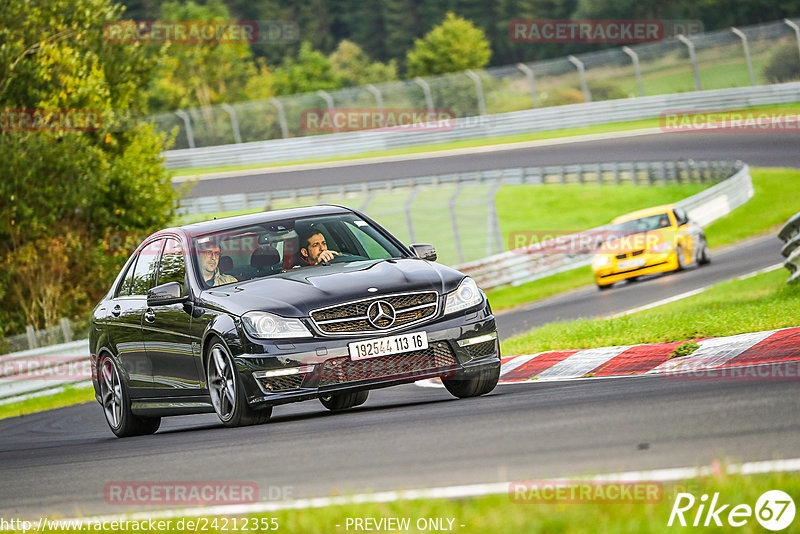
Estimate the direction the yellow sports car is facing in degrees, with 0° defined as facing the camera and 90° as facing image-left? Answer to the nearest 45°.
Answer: approximately 45°

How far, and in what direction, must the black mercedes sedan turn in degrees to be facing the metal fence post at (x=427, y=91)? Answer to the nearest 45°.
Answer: approximately 135° to its left

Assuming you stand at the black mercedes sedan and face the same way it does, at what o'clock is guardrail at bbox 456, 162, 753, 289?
The guardrail is roughly at 8 o'clock from the black mercedes sedan.

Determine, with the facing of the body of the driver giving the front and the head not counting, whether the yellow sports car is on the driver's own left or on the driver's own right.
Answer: on the driver's own left

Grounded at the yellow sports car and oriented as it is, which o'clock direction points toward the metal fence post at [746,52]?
The metal fence post is roughly at 5 o'clock from the yellow sports car.

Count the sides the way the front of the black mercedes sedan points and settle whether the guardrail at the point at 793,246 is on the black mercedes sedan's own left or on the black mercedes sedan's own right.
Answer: on the black mercedes sedan's own left

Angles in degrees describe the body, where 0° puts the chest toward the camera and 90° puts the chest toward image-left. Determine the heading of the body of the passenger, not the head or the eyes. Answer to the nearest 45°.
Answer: approximately 315°

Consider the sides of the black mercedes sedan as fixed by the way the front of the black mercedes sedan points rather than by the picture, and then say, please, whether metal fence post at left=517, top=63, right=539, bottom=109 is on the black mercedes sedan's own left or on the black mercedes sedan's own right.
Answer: on the black mercedes sedan's own left

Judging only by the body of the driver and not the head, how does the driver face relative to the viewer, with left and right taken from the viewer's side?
facing the viewer and to the right of the viewer

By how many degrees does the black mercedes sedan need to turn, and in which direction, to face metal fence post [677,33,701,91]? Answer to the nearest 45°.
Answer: approximately 90° to its left

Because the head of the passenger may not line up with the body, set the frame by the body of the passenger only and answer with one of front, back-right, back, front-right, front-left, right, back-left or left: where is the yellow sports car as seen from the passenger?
left

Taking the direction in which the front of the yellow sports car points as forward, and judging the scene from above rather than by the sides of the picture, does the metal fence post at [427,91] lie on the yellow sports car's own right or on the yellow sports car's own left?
on the yellow sports car's own right

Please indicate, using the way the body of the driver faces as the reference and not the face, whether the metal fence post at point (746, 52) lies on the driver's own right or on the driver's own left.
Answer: on the driver's own left

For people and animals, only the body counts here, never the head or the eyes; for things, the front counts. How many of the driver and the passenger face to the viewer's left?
0
